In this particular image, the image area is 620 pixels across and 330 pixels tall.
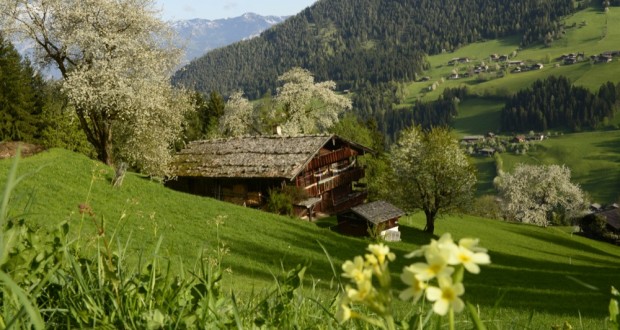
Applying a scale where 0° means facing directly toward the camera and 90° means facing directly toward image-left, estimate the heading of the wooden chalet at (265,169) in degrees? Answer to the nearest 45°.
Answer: approximately 315°

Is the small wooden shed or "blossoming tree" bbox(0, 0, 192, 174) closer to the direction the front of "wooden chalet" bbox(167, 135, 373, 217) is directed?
the small wooden shed

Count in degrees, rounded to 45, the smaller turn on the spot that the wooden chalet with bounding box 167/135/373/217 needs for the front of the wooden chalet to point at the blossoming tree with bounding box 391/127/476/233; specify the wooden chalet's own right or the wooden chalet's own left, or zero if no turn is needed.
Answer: approximately 45° to the wooden chalet's own left

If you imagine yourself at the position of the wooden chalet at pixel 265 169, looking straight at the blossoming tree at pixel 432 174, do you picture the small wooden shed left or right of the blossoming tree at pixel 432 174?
right

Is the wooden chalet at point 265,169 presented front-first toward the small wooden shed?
yes
